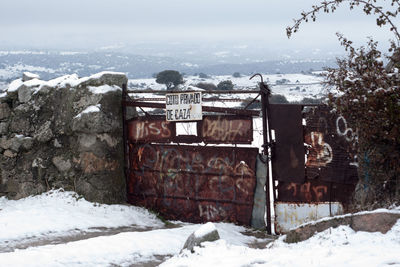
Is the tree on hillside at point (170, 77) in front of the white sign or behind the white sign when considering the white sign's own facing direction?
behind

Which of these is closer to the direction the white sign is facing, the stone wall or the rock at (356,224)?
the rock

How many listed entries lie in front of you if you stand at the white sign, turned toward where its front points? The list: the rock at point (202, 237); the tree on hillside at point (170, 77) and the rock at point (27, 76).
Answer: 1

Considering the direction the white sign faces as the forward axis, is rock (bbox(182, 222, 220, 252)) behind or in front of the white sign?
in front

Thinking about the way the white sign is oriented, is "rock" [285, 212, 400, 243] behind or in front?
in front

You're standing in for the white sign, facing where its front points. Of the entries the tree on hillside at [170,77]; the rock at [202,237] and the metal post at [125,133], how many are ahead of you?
1

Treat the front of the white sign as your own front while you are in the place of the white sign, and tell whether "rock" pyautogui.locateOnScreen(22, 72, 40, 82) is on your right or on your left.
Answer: on your right

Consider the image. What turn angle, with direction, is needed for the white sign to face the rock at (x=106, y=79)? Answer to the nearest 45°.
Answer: approximately 135° to its right

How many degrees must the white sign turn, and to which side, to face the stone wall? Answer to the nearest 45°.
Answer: approximately 135° to its right

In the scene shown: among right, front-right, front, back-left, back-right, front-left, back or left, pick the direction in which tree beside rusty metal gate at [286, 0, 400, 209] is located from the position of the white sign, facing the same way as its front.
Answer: front-left

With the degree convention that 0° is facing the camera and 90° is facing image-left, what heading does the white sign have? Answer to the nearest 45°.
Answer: approximately 0°
